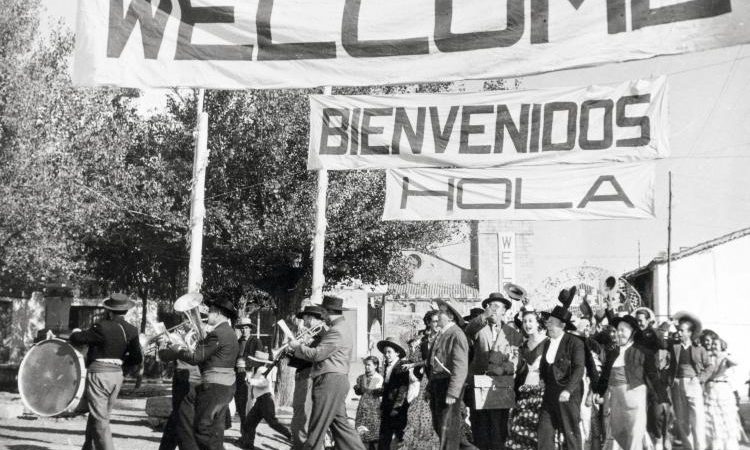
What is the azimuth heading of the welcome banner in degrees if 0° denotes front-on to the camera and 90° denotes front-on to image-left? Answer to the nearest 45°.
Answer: approximately 0°

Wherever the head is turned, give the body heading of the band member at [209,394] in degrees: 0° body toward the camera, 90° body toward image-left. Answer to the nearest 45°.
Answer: approximately 90°

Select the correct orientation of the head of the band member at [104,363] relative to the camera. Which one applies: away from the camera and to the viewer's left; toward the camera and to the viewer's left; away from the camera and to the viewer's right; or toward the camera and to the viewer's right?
away from the camera and to the viewer's left

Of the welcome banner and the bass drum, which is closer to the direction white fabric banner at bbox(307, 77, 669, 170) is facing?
the welcome banner

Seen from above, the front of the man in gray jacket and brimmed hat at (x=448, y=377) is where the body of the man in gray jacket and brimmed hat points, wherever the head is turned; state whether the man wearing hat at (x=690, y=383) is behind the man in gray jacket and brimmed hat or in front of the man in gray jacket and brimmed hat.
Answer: behind

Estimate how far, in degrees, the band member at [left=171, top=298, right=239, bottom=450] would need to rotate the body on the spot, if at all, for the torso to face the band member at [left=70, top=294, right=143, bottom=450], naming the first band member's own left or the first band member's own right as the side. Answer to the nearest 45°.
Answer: approximately 45° to the first band member's own right
